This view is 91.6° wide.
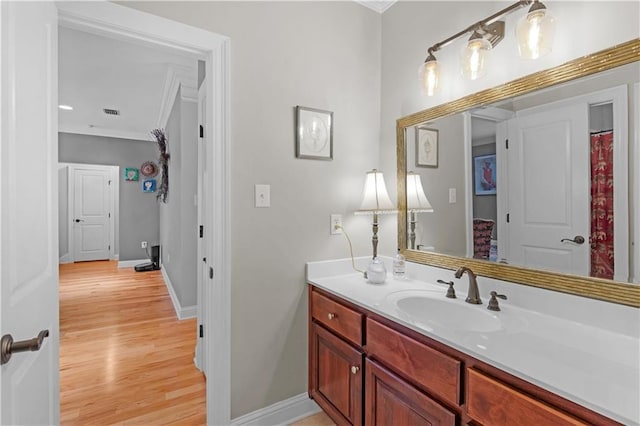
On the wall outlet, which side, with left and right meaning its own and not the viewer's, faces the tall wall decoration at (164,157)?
back

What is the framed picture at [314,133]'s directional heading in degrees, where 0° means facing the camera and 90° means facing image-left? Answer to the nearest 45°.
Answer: approximately 315°

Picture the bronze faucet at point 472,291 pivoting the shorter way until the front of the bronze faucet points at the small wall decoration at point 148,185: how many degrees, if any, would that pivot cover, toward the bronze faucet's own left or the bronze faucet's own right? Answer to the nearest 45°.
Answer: approximately 90° to the bronze faucet's own right

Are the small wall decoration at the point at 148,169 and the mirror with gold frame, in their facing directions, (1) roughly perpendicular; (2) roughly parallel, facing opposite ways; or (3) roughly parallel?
roughly perpendicular

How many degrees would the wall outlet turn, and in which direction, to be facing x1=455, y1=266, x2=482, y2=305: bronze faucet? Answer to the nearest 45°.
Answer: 0° — it already faces it

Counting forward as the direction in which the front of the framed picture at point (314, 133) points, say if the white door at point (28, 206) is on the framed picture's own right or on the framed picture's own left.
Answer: on the framed picture's own right

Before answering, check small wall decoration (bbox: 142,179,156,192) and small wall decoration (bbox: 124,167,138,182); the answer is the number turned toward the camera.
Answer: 2

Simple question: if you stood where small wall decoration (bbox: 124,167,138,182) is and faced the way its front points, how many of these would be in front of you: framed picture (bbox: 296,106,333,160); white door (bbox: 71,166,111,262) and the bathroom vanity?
2

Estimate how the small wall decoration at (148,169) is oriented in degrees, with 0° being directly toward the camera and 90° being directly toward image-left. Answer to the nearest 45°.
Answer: approximately 0°
